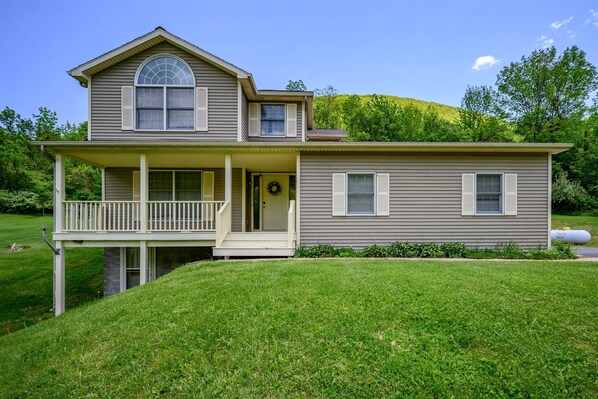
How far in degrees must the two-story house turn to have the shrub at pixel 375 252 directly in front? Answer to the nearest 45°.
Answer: approximately 90° to its left

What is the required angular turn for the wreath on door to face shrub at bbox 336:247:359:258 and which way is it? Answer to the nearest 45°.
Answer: approximately 45° to its left

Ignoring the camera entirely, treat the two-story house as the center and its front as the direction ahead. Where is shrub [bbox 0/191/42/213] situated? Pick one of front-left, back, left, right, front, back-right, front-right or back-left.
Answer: back-right

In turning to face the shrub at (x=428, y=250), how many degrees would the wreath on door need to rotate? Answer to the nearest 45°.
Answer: approximately 45° to its left

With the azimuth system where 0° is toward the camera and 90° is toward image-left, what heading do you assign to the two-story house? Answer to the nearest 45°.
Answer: approximately 0°

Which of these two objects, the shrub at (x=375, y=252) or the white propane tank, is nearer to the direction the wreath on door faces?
the shrub

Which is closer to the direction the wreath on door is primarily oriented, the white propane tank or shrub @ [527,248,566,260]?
the shrub

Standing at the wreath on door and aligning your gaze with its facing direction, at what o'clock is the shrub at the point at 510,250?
The shrub is roughly at 10 o'clock from the wreath on door.

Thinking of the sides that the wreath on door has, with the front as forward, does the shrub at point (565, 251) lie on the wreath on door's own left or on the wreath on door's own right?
on the wreath on door's own left

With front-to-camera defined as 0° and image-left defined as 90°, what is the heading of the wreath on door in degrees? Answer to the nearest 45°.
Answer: approximately 0°

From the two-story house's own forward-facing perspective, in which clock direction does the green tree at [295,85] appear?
The green tree is roughly at 6 o'clock from the two-story house.

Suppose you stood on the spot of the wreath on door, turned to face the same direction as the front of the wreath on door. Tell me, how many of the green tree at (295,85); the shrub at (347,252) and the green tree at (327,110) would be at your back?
2
